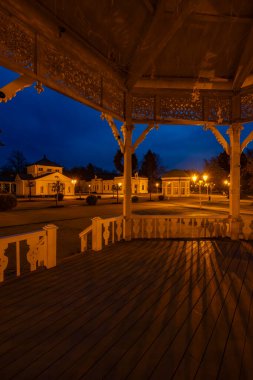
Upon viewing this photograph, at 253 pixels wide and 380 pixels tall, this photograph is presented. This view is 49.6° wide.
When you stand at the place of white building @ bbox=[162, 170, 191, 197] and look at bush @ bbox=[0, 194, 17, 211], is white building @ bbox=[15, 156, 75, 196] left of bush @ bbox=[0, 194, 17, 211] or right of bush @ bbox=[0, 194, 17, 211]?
right

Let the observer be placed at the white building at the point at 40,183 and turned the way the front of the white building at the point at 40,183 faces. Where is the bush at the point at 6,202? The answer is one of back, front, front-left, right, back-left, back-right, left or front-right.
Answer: front-right

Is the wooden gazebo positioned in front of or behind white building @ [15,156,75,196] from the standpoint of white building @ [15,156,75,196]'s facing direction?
in front

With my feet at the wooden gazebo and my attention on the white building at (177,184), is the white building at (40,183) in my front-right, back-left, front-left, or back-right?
front-left

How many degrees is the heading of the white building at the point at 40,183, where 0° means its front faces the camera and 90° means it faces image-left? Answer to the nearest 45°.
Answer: approximately 315°

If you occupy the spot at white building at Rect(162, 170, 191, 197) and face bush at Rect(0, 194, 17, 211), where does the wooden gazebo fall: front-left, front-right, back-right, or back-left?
front-left

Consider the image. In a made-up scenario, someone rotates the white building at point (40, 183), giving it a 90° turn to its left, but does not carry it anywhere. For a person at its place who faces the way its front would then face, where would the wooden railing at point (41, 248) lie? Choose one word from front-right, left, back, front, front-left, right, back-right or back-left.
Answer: back-right

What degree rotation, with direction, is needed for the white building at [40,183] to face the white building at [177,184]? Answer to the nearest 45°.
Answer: approximately 45° to its left

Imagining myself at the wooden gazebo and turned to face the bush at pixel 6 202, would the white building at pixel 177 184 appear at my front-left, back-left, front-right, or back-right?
front-right
